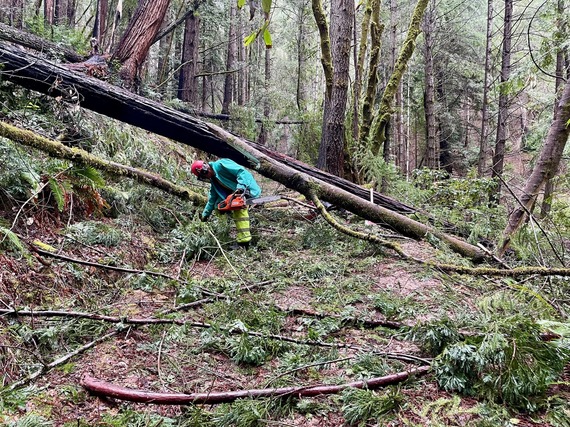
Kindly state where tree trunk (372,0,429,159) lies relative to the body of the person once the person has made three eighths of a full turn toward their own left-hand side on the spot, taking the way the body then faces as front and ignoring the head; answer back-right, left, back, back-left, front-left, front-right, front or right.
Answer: front-left

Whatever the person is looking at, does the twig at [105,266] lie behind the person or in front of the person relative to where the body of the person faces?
in front

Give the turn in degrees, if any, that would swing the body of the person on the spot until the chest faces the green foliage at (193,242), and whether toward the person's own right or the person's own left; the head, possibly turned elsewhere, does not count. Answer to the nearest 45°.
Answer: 0° — they already face it

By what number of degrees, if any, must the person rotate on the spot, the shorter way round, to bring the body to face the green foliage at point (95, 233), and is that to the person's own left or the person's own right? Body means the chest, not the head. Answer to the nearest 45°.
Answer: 0° — they already face it

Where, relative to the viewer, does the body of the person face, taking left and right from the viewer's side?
facing the viewer and to the left of the viewer

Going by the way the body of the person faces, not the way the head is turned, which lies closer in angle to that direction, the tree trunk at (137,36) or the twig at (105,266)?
the twig

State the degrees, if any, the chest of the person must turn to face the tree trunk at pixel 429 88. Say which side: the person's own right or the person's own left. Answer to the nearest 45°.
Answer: approximately 180°

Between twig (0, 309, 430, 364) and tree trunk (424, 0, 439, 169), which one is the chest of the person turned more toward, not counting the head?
the twig

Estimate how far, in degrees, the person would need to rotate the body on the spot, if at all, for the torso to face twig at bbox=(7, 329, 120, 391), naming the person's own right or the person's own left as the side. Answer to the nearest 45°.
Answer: approximately 45° to the person's own left

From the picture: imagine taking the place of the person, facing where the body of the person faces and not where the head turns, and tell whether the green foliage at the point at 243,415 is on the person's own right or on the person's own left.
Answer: on the person's own left

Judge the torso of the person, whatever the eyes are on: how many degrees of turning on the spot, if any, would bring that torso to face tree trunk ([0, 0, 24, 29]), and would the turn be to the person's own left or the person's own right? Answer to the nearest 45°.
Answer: approximately 90° to the person's own right
